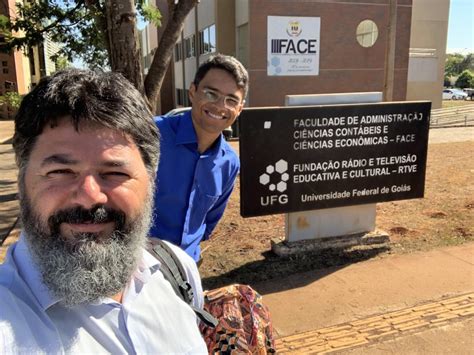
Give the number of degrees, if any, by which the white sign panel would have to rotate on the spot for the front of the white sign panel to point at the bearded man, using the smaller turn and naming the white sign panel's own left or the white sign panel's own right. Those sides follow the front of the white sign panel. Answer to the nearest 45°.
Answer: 0° — it already faces them

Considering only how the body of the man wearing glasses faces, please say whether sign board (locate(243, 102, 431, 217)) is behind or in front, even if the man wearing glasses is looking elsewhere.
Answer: behind

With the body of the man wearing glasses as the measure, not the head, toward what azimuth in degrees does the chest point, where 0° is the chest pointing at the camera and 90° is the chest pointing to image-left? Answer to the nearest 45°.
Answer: approximately 0°

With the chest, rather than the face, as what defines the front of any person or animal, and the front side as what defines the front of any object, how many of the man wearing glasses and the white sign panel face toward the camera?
2

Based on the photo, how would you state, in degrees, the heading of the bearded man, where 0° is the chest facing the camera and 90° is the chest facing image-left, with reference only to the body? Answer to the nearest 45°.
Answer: approximately 0°

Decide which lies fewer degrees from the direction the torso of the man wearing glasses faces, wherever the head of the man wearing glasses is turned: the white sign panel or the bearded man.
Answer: the bearded man
